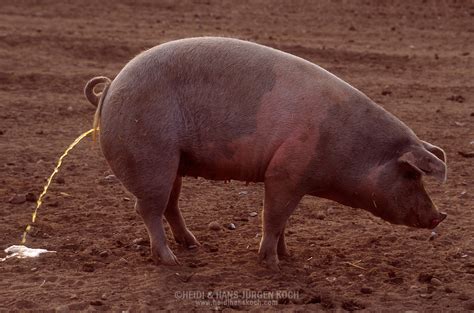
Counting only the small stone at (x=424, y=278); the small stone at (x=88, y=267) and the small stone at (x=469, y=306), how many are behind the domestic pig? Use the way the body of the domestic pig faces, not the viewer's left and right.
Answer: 1

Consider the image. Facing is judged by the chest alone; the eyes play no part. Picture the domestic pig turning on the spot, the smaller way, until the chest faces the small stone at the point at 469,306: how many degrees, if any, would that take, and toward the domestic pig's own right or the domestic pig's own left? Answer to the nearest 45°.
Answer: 0° — it already faces it

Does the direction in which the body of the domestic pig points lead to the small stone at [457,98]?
no

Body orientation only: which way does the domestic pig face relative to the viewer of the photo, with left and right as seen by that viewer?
facing to the right of the viewer

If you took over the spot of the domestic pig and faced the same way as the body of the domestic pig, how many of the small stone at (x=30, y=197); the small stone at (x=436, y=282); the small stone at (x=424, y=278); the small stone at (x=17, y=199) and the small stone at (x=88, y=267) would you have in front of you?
2

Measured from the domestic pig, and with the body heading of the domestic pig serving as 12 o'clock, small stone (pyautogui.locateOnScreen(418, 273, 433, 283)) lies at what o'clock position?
The small stone is roughly at 12 o'clock from the domestic pig.

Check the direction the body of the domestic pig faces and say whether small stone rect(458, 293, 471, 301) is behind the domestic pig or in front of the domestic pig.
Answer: in front

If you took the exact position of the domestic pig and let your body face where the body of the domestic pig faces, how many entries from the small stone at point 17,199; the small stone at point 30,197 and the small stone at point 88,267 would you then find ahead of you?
0

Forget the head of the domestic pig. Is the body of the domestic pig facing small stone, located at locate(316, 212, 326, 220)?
no

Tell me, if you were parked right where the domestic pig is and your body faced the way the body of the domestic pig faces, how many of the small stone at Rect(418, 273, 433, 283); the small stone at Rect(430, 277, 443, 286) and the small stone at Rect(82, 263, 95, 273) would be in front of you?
2

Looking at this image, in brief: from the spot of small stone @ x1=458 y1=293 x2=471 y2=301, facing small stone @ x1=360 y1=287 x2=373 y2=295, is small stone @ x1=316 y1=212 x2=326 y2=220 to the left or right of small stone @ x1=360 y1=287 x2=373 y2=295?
right

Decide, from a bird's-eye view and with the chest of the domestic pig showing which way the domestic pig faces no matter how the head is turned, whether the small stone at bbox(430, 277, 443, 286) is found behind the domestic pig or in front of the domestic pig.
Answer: in front

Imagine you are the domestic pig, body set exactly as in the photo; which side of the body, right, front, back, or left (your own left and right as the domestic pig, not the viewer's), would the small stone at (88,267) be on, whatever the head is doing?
back

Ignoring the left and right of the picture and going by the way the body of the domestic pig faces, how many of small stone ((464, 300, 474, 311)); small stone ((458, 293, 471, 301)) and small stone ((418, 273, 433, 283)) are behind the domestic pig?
0

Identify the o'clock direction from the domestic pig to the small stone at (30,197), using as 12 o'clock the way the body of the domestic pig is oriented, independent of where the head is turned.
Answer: The small stone is roughly at 7 o'clock from the domestic pig.

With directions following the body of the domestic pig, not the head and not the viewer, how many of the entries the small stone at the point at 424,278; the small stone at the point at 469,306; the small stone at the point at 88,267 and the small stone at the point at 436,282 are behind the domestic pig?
1
